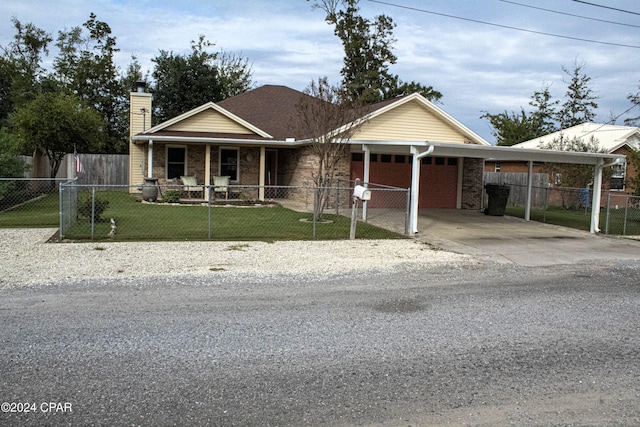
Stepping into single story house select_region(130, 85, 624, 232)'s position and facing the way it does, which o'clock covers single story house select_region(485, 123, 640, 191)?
single story house select_region(485, 123, 640, 191) is roughly at 8 o'clock from single story house select_region(130, 85, 624, 232).

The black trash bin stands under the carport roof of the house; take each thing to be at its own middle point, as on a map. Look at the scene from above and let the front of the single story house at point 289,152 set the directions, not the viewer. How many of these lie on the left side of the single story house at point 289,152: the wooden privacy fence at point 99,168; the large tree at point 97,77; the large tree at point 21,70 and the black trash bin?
1

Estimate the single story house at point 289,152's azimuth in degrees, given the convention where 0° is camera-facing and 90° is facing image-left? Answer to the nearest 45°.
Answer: approximately 0°

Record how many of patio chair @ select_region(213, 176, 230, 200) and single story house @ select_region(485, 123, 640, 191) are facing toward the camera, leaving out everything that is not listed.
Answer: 2

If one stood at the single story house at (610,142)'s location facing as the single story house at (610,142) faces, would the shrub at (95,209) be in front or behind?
in front

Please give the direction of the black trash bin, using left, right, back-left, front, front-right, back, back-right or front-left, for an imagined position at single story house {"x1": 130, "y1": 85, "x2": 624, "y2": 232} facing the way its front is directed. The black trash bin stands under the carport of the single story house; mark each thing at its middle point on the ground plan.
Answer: left

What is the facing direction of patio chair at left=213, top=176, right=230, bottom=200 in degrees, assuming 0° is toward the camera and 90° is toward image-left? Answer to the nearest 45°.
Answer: approximately 0°

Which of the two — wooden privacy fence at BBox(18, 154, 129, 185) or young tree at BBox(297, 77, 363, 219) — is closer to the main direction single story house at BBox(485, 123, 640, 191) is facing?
the young tree

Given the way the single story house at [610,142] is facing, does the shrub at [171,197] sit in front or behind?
in front

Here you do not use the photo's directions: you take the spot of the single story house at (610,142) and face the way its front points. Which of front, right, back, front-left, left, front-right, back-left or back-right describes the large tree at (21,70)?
right

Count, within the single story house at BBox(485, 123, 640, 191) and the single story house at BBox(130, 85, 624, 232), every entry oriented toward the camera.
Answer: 2
